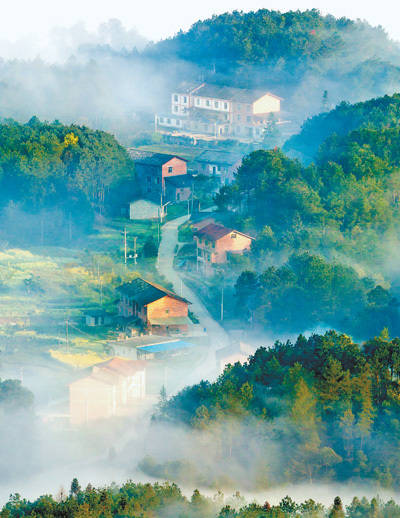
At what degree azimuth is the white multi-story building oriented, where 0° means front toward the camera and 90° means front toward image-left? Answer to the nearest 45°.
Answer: approximately 45°

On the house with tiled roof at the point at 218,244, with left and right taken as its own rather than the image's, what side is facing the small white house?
right

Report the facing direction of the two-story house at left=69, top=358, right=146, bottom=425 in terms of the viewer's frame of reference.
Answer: facing the viewer and to the right of the viewer

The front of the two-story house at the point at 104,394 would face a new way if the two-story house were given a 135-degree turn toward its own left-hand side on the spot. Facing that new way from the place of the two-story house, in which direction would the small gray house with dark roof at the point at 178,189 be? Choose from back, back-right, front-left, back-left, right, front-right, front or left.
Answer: front

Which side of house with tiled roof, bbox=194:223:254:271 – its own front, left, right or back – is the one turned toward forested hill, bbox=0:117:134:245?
right

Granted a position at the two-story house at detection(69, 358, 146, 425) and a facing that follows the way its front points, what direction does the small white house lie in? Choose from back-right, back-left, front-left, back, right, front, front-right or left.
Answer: back-left

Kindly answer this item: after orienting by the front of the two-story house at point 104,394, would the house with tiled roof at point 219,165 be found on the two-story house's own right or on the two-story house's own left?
on the two-story house's own left

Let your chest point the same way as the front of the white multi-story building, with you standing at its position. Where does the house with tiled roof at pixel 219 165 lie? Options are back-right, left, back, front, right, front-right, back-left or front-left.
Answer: front-left

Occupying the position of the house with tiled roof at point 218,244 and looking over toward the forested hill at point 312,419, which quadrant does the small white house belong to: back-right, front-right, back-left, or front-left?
back-right

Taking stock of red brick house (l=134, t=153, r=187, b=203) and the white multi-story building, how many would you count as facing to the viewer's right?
0

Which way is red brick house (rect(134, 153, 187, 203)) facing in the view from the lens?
facing the viewer and to the left of the viewer
